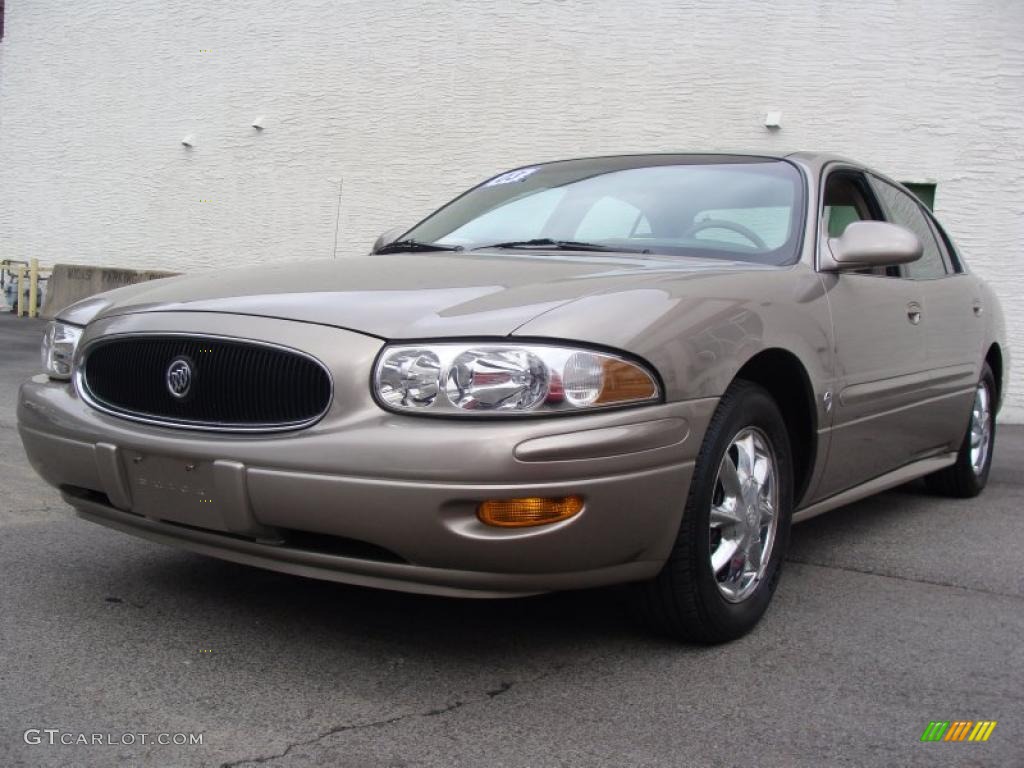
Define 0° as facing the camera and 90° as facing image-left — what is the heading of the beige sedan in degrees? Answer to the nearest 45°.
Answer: approximately 45°

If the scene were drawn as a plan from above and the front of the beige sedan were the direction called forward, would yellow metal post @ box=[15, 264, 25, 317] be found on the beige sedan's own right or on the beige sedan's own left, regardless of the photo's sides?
on the beige sedan's own right

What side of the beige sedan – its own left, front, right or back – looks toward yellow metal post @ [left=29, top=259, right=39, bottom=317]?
right
